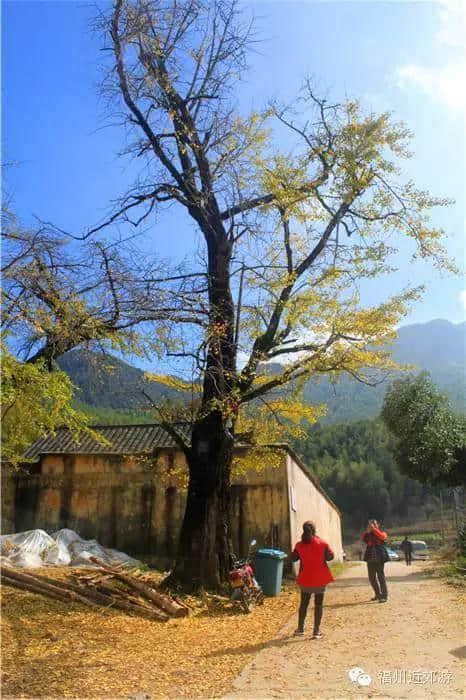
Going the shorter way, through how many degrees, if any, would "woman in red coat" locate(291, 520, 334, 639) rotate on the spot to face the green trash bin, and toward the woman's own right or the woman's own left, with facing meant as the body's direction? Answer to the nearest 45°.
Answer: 0° — they already face it

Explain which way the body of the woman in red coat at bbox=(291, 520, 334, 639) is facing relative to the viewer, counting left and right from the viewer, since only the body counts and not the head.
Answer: facing away from the viewer

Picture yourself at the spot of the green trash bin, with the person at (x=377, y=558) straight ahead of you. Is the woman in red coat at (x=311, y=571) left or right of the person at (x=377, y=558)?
right

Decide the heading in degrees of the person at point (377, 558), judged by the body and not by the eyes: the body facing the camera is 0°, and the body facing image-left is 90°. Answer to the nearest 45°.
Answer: approximately 45°

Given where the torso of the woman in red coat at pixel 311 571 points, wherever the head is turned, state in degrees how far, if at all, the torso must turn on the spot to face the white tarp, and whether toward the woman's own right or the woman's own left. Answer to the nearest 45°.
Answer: approximately 45° to the woman's own left

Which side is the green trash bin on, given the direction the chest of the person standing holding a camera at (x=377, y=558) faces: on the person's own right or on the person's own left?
on the person's own right

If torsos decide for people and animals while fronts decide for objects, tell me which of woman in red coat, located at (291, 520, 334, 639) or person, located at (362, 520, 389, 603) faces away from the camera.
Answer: the woman in red coat

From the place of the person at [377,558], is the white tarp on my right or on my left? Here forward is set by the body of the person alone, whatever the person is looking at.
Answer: on my right

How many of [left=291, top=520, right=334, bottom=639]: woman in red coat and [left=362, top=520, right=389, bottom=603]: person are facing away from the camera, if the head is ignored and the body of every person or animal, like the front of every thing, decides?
1

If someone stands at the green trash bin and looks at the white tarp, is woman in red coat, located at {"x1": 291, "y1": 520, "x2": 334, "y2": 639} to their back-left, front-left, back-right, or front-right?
back-left
